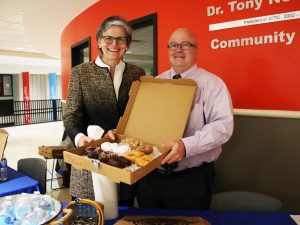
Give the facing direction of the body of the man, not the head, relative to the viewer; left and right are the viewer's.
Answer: facing the viewer and to the left of the viewer

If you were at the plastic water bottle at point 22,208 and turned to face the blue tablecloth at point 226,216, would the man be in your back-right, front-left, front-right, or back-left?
front-left

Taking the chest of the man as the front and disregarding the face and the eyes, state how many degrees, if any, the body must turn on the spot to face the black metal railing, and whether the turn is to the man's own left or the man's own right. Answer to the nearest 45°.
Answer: approximately 90° to the man's own right

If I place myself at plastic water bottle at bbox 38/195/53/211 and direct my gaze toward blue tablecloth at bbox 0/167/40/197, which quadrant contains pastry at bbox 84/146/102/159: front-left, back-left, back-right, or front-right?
front-right

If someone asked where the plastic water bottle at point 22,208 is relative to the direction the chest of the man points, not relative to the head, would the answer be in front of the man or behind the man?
in front

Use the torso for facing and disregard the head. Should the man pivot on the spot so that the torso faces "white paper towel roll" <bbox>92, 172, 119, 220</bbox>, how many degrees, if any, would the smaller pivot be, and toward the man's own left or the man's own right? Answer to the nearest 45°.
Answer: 0° — they already face it

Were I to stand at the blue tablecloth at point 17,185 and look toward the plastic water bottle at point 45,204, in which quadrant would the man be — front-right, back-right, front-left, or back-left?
front-left

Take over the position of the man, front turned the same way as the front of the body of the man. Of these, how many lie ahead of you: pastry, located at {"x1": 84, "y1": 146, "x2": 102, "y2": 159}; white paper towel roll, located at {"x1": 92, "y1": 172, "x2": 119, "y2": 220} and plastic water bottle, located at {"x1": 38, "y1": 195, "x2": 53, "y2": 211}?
3

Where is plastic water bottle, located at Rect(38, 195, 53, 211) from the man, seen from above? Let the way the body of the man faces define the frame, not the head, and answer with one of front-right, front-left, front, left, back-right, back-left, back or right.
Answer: front
